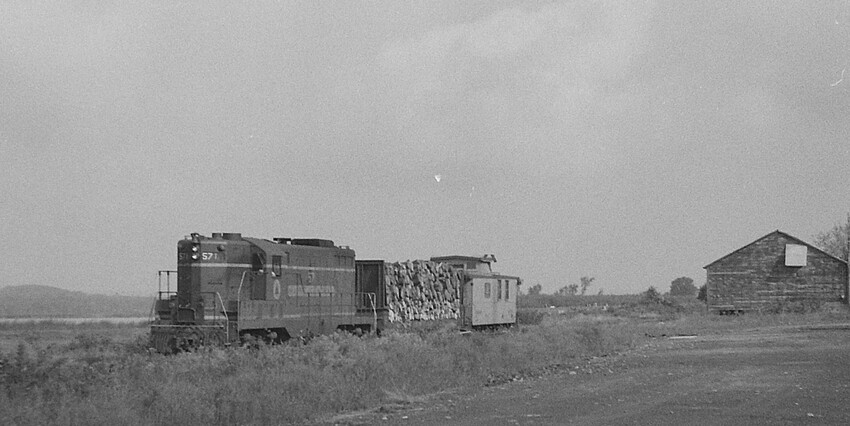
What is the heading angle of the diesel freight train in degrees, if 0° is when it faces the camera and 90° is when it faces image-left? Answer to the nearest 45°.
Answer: approximately 45°
